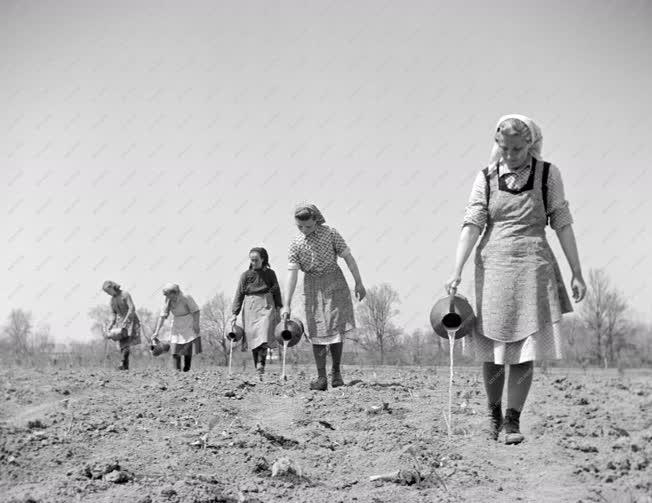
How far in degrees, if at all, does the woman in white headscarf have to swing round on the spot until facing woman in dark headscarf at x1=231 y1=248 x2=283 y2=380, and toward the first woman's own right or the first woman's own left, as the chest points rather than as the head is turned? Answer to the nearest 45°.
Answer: approximately 135° to the first woman's own right

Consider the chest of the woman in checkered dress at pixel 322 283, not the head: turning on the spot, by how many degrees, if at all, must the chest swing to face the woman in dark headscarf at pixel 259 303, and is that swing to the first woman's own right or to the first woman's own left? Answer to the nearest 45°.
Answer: approximately 135° to the first woman's own right

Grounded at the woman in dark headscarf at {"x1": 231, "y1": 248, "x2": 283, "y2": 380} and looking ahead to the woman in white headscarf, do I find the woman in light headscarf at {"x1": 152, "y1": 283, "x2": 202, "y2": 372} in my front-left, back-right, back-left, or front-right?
back-right

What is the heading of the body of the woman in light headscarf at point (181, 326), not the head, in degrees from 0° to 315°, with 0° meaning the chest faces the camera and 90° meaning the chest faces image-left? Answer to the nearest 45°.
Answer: approximately 45°

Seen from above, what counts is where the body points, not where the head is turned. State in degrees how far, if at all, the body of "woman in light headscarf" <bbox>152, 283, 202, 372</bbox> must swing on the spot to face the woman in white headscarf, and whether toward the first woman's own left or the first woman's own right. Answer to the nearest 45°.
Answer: approximately 45° to the first woman's own left

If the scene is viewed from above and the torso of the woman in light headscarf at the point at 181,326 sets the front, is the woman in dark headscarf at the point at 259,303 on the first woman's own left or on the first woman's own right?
on the first woman's own left

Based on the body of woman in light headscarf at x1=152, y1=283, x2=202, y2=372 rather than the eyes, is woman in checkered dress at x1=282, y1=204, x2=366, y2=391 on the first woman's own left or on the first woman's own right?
on the first woman's own left

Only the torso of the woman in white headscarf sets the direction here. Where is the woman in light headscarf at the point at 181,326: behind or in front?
behind

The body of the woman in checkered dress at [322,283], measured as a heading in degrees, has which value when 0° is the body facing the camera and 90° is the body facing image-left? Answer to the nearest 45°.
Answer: approximately 45°

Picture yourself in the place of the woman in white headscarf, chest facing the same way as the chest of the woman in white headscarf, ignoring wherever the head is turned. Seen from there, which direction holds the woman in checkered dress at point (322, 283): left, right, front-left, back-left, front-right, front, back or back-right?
back-right

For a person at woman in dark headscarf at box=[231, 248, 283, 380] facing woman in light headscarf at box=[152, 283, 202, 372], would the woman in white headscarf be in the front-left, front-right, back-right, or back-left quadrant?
back-left
